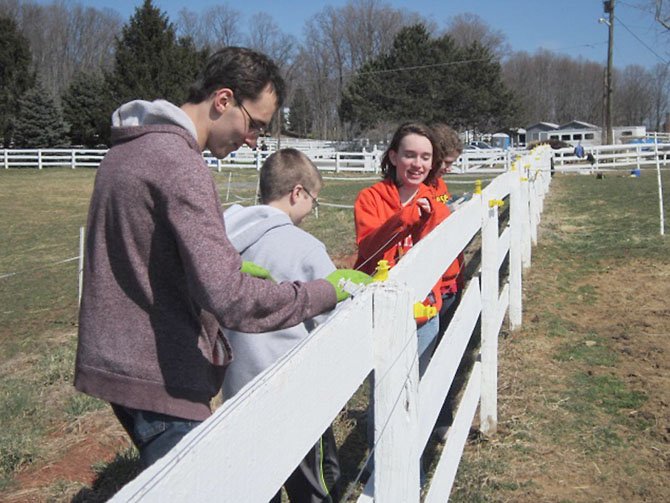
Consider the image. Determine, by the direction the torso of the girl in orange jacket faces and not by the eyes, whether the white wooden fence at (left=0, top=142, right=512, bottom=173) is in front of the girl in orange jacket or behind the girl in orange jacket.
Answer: behind

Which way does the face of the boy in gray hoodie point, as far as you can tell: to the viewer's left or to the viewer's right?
to the viewer's right

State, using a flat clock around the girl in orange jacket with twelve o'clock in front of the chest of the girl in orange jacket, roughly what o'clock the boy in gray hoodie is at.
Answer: The boy in gray hoodie is roughly at 2 o'clock from the girl in orange jacket.

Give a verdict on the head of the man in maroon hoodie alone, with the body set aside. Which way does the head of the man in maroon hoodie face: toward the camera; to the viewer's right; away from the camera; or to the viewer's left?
to the viewer's right

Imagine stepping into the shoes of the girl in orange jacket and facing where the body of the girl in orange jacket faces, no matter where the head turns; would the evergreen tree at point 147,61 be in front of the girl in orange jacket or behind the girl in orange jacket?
behind

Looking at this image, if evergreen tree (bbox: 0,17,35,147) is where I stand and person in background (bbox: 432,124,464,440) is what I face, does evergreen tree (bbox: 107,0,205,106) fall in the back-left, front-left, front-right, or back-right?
front-left

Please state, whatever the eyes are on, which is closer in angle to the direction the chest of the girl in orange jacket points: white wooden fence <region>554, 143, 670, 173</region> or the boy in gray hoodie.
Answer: the boy in gray hoodie
